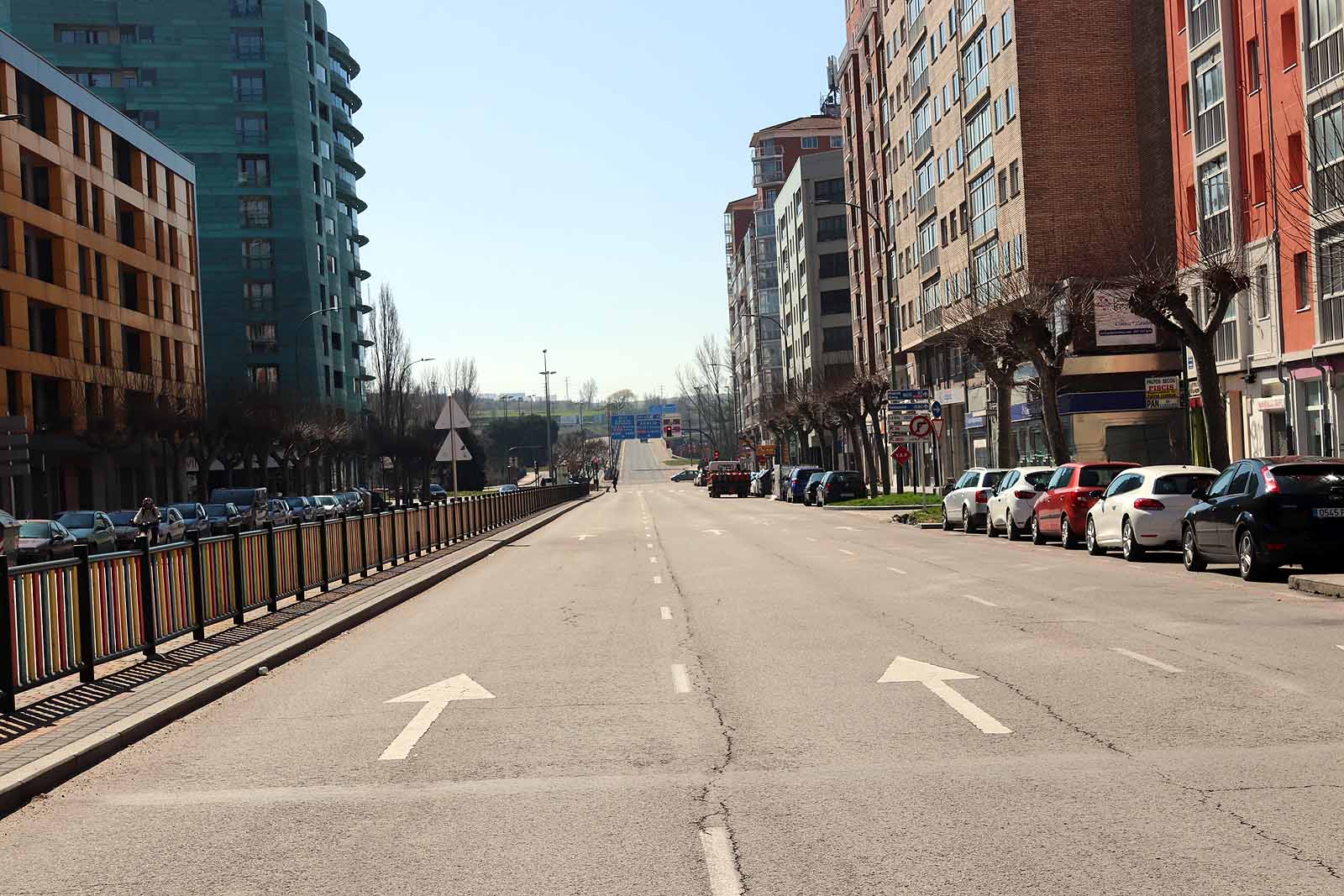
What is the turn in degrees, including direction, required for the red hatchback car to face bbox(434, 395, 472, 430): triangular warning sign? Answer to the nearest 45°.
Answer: approximately 45° to its left

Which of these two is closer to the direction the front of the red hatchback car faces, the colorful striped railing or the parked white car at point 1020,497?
the parked white car

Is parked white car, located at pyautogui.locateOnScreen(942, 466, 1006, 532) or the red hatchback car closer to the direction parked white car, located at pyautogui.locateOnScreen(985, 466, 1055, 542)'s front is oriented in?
the parked white car

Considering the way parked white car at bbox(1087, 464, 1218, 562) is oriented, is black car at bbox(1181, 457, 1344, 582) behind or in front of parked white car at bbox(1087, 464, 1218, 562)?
behind

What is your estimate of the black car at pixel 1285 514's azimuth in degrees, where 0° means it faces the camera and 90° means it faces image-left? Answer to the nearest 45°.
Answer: approximately 135°

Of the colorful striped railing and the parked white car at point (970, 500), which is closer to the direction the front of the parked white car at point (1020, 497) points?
the parked white car

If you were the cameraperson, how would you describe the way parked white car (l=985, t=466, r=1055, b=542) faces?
facing away from the viewer and to the left of the viewer

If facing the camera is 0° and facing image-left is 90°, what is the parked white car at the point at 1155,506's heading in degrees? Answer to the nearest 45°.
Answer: approximately 135°

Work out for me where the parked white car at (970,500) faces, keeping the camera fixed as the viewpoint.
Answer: facing away from the viewer and to the left of the viewer

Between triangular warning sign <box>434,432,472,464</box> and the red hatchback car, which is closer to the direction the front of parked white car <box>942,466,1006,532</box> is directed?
the triangular warning sign
